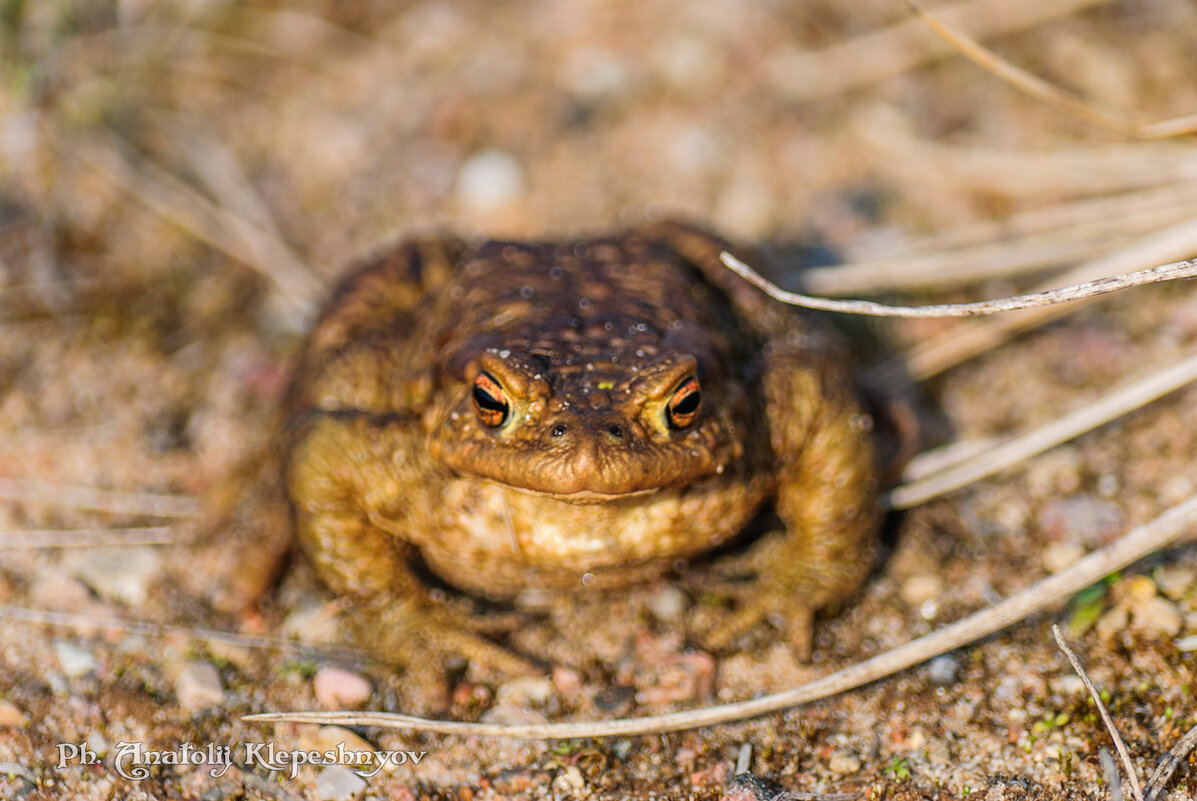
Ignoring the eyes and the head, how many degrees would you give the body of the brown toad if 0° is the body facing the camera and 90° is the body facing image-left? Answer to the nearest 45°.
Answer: approximately 0°

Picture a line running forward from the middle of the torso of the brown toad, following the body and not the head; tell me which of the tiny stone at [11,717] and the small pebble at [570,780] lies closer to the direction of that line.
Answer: the small pebble

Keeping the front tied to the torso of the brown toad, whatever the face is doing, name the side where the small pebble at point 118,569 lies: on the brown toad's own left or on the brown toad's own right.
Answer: on the brown toad's own right

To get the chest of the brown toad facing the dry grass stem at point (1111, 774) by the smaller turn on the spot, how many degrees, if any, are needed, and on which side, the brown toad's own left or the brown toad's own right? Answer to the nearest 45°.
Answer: approximately 45° to the brown toad's own left

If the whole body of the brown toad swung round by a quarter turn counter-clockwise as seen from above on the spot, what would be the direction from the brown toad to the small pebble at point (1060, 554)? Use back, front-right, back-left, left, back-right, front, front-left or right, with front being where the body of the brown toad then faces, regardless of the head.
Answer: front

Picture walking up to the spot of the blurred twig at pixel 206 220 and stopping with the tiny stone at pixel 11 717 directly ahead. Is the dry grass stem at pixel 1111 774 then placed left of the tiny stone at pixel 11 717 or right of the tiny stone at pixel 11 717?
left

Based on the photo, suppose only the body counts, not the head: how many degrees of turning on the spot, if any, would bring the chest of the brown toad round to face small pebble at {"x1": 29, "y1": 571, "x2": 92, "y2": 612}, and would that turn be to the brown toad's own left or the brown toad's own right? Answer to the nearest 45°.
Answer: approximately 90° to the brown toad's own right

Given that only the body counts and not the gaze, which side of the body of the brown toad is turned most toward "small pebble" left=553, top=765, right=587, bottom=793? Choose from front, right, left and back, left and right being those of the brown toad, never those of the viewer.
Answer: front

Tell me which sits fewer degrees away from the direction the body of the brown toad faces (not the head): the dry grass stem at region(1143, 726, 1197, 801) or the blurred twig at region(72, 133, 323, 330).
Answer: the dry grass stem

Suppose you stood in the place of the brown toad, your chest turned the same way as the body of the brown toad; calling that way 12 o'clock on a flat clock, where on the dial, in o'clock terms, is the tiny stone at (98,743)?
The tiny stone is roughly at 2 o'clock from the brown toad.
